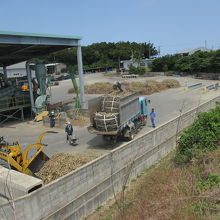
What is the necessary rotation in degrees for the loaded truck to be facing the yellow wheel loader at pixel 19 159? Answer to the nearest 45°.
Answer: approximately 180°

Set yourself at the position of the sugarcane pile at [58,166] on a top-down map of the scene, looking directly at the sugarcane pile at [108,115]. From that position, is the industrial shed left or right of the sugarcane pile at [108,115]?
left

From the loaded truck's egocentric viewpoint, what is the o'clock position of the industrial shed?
The industrial shed is roughly at 9 o'clock from the loaded truck.
